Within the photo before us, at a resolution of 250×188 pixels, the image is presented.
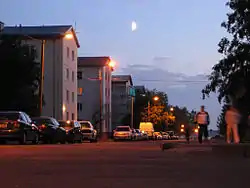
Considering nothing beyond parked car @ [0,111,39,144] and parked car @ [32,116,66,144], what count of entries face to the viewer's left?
0

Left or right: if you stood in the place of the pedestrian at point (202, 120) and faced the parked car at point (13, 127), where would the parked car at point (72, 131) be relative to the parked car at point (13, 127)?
right

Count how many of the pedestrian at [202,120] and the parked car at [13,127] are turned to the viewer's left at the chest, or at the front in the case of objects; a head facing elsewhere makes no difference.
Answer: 0
